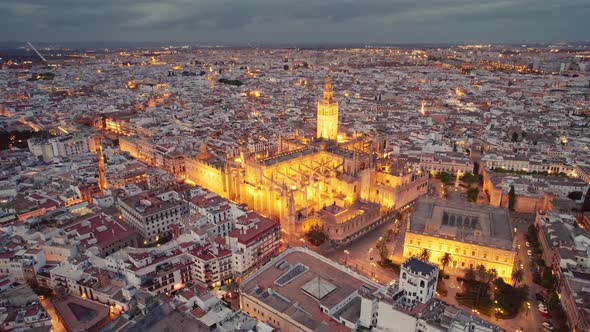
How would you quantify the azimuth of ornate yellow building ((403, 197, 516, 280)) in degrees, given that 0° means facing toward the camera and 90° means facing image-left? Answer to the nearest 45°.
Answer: approximately 0°

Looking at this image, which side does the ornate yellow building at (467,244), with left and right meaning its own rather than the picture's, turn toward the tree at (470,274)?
front

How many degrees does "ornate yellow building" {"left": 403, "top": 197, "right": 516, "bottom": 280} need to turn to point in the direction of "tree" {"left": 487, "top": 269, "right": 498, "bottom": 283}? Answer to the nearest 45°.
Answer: approximately 45° to its left

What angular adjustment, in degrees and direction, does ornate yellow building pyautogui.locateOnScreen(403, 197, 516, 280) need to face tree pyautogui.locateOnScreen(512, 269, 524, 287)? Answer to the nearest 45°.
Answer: approximately 90° to its left

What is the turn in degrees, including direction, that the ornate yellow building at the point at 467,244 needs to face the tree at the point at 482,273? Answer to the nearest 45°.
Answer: approximately 45° to its left
